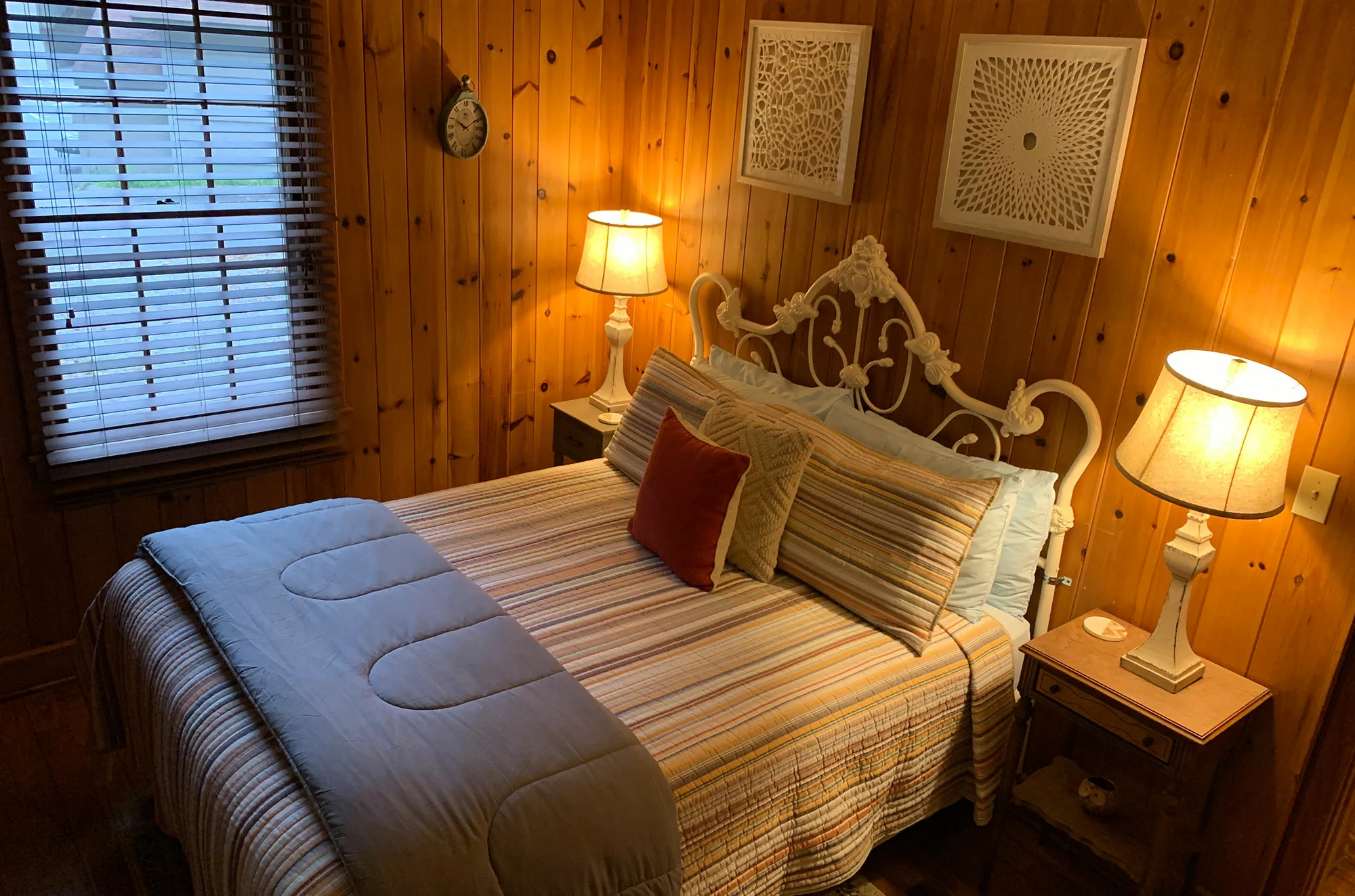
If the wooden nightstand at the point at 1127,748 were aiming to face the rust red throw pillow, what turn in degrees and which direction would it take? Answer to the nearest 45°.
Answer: approximately 45° to its right

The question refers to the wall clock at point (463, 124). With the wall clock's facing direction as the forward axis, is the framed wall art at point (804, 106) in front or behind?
in front

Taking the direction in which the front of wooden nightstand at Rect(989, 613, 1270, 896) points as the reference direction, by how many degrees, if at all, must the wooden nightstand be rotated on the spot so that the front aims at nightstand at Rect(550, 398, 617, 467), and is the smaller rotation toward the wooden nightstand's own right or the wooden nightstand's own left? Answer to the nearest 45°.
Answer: approximately 45° to the wooden nightstand's own right

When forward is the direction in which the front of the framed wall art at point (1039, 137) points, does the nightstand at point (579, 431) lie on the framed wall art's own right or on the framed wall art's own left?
on the framed wall art's own right

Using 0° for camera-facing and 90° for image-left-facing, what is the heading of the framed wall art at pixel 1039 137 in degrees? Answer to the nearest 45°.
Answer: approximately 45°

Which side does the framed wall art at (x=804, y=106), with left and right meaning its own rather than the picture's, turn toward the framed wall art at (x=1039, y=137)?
left

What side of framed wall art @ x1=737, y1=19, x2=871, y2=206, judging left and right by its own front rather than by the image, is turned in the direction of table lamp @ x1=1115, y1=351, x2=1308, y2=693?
left

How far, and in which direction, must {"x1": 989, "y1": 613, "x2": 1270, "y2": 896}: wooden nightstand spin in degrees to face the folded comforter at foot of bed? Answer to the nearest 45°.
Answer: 0° — it already faces it

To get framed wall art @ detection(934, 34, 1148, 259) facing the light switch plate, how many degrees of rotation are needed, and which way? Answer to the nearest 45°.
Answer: approximately 90° to its left
